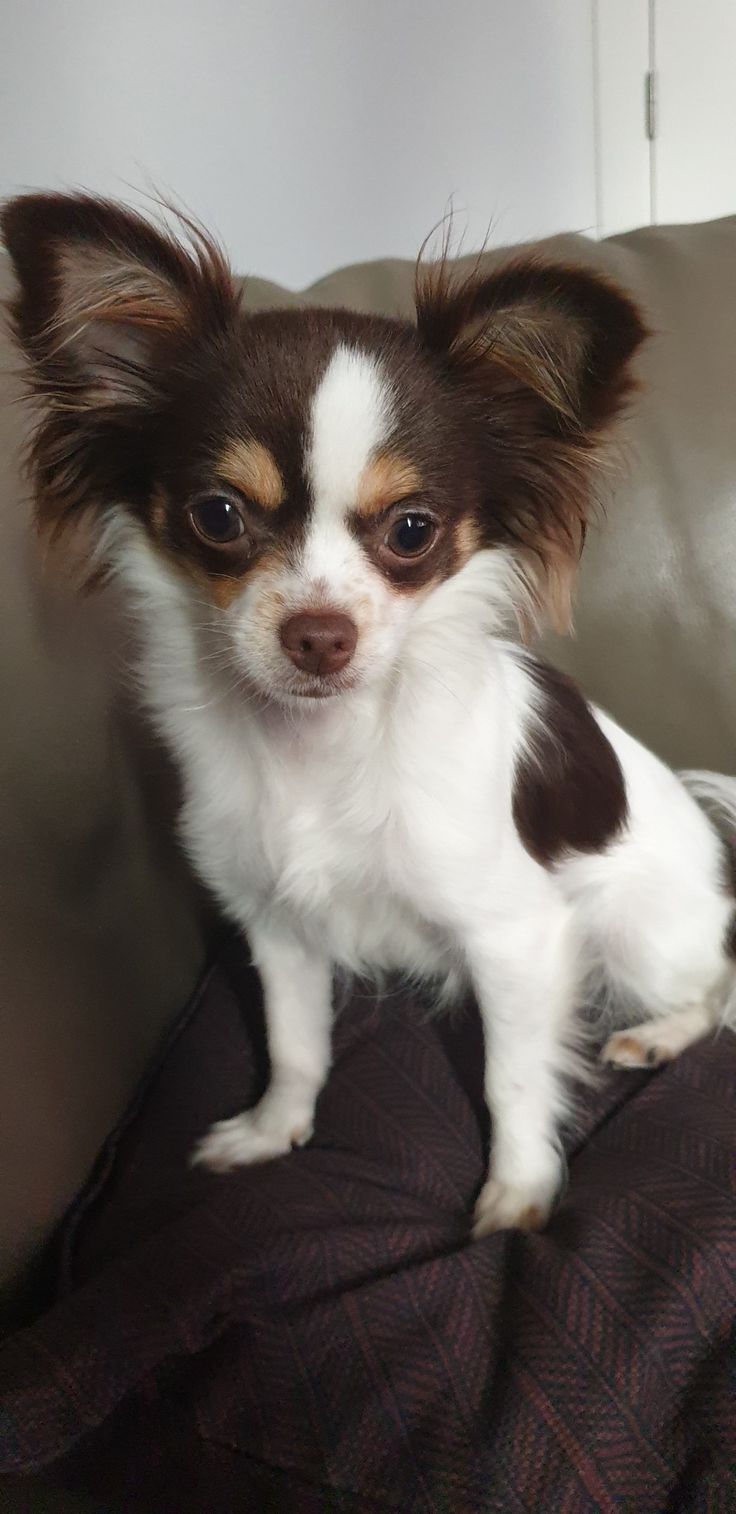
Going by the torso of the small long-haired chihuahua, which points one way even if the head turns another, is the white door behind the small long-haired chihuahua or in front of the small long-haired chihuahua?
behind

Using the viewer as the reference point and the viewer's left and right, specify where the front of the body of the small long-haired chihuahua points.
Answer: facing the viewer and to the left of the viewer
